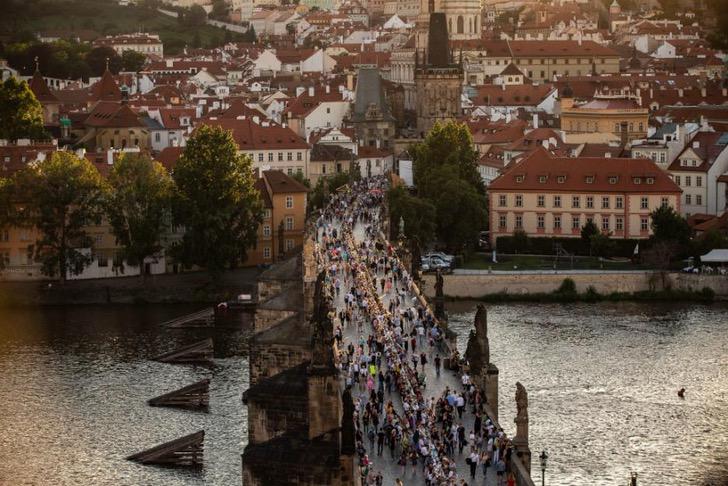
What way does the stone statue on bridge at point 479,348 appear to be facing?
to the viewer's left
